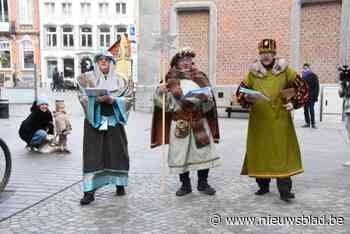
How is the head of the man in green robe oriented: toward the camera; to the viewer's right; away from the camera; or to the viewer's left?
toward the camera

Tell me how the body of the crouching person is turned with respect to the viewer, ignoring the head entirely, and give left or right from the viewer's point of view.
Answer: facing the viewer and to the right of the viewer

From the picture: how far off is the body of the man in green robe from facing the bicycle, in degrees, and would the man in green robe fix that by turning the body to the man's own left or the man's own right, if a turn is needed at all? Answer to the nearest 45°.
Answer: approximately 90° to the man's own right

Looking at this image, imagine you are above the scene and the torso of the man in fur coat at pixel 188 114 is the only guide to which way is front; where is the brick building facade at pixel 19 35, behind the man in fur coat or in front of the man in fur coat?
behind

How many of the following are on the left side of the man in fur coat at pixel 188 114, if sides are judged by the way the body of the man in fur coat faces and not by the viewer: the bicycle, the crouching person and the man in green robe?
1

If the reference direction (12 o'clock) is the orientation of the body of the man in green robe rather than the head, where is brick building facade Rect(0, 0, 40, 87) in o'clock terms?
The brick building facade is roughly at 5 o'clock from the man in green robe.

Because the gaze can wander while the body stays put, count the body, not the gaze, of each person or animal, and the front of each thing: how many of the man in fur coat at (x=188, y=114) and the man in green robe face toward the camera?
2

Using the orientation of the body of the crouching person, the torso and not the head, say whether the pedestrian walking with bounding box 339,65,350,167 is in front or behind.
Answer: in front

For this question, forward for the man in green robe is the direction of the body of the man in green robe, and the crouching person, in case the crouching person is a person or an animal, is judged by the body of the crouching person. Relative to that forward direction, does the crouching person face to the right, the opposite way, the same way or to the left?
to the left

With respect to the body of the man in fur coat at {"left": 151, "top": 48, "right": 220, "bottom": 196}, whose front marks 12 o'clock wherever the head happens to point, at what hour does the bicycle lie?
The bicycle is roughly at 3 o'clock from the man in fur coat.

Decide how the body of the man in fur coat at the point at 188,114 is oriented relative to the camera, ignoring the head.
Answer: toward the camera

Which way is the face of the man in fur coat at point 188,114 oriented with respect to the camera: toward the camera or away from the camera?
toward the camera
